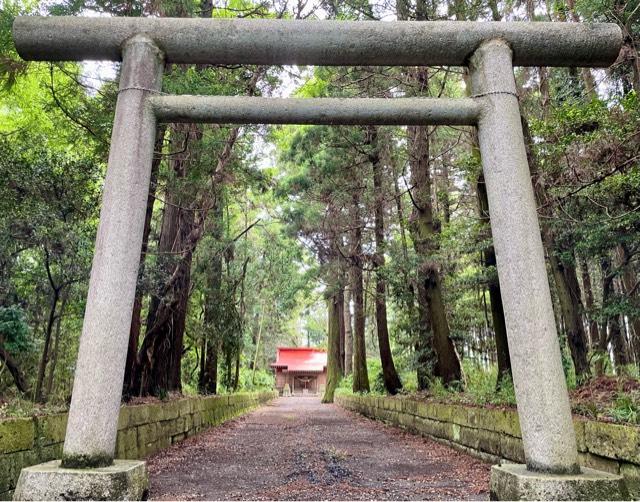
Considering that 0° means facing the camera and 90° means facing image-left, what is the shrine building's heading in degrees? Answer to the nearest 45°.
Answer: approximately 0°

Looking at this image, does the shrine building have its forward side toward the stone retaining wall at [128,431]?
yes

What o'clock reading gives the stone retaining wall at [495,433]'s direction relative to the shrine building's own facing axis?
The stone retaining wall is roughly at 12 o'clock from the shrine building.
